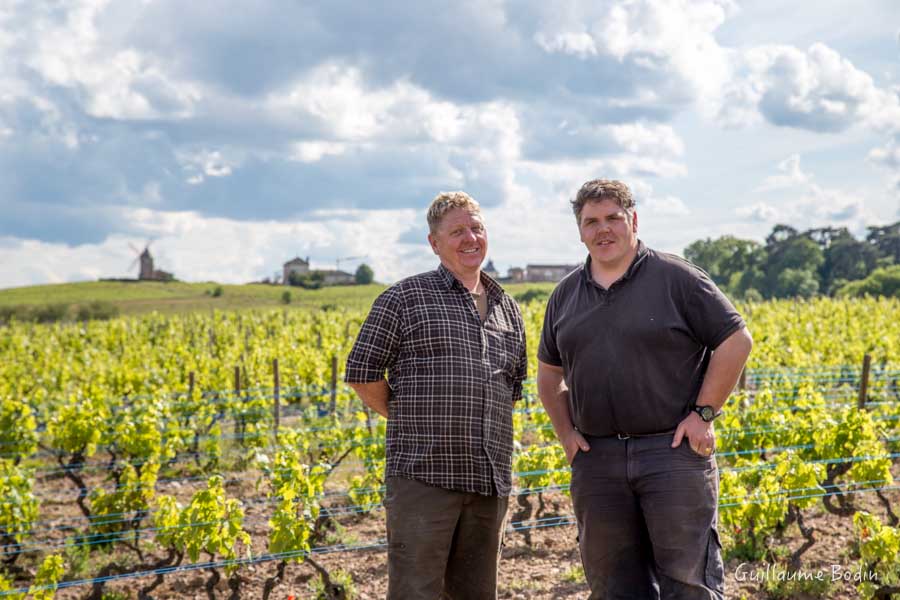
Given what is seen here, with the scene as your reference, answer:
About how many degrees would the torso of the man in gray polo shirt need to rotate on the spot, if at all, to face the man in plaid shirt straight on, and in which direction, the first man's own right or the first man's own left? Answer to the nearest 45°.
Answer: approximately 45° to the first man's own right

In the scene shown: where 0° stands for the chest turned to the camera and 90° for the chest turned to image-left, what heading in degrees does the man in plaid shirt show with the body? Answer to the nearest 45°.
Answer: approximately 315°

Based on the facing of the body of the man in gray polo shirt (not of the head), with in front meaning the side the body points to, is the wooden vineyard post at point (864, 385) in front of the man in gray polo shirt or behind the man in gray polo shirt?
behind

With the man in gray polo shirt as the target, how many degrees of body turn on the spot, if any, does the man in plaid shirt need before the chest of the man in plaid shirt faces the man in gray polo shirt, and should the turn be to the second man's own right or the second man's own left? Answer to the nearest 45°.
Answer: approximately 45° to the second man's own left
